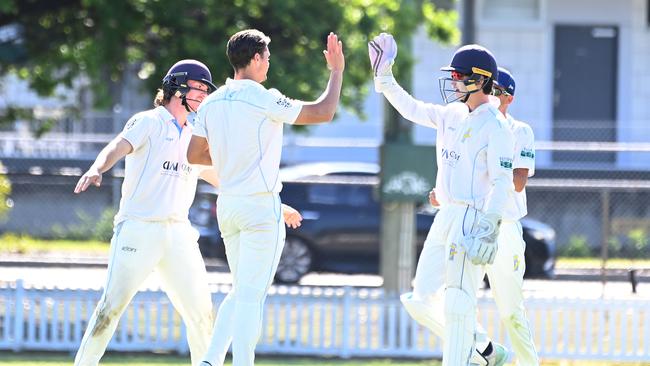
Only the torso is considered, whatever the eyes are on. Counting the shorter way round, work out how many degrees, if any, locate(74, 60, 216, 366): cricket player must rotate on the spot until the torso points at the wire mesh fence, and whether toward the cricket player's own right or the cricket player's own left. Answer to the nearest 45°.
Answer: approximately 90° to the cricket player's own left

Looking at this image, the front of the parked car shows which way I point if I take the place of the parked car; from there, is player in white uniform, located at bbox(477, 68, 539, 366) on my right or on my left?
on my right

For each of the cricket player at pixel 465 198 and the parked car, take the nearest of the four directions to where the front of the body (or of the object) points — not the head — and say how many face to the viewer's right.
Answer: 1

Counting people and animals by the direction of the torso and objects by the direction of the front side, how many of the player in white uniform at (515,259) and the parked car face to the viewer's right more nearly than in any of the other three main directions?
1

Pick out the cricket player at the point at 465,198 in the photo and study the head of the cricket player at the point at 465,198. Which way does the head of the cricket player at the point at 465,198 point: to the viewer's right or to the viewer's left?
to the viewer's left

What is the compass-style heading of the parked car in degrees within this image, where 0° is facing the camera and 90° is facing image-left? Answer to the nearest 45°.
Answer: approximately 270°

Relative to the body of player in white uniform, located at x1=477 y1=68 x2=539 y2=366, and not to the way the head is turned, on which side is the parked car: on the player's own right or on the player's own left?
on the player's own right

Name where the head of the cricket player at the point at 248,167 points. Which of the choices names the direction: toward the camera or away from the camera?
away from the camera

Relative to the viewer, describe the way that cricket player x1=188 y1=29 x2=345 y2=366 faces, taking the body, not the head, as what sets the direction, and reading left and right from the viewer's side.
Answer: facing away from the viewer and to the right of the viewer

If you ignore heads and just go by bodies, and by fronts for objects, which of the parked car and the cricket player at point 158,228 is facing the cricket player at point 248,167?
the cricket player at point 158,228

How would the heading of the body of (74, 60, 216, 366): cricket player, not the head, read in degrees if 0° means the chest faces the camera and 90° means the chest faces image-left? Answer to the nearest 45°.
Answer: approximately 315°

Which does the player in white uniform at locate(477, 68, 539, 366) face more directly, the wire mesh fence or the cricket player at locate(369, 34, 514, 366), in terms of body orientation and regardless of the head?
the cricket player

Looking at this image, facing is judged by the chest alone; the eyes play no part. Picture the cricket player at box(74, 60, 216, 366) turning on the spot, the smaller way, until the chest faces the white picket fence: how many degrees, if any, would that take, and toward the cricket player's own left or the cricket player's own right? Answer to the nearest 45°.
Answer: approximately 90° to the cricket player's own left
